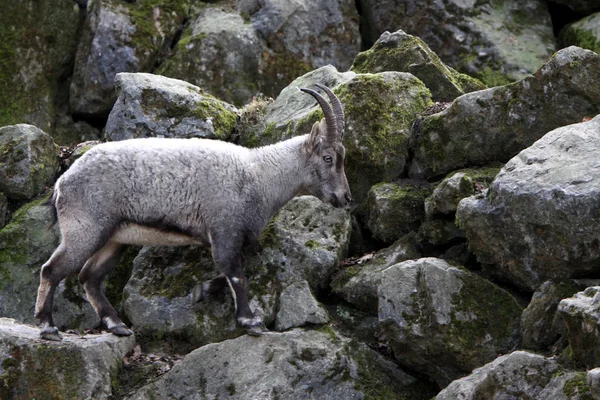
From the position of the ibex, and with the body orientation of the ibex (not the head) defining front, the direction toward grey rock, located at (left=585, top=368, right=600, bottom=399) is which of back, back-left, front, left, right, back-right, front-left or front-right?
front-right

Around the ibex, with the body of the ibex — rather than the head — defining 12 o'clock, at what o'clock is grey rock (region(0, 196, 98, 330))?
The grey rock is roughly at 7 o'clock from the ibex.

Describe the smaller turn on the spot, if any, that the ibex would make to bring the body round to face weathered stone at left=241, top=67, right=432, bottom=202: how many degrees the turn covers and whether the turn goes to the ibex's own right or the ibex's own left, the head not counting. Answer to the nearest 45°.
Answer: approximately 45° to the ibex's own left

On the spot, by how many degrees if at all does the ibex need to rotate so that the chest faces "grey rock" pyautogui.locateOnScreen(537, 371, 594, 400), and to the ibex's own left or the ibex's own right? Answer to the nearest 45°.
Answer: approximately 45° to the ibex's own right

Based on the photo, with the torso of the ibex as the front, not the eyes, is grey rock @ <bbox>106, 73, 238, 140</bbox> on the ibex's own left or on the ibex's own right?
on the ibex's own left

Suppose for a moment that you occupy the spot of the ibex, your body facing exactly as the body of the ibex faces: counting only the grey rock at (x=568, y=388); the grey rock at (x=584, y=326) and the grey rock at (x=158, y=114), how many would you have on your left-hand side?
1

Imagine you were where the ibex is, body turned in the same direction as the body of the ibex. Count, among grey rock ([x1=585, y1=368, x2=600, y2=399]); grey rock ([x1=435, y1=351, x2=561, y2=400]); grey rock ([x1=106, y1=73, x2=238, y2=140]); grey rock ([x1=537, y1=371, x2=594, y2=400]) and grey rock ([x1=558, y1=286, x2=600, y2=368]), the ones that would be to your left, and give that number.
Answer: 1

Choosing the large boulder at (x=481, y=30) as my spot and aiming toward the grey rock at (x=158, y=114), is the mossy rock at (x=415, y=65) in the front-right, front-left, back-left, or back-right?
front-left

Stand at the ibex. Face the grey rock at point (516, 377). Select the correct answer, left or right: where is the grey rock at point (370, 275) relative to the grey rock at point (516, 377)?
left

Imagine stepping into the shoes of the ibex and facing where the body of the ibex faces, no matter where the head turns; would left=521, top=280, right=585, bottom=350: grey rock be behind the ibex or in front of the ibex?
in front

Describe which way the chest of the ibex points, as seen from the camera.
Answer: to the viewer's right

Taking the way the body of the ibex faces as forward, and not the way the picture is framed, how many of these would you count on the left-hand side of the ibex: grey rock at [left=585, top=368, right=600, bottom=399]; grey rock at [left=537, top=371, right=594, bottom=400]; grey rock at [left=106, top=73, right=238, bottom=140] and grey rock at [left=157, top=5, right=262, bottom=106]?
2

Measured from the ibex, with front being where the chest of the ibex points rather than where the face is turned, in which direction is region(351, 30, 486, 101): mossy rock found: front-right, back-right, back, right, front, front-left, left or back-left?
front-left

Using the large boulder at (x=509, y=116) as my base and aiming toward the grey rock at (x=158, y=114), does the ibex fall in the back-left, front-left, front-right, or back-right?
front-left

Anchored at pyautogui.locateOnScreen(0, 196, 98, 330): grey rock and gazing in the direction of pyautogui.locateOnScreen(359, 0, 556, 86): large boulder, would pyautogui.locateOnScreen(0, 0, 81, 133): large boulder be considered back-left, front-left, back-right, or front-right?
front-left

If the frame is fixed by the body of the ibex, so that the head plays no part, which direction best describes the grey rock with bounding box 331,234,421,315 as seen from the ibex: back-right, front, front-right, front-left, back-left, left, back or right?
front

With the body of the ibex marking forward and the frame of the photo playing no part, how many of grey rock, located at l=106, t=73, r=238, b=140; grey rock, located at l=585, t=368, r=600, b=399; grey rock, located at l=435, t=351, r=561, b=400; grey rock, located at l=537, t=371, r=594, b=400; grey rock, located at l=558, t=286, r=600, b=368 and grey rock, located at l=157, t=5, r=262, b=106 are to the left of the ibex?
2

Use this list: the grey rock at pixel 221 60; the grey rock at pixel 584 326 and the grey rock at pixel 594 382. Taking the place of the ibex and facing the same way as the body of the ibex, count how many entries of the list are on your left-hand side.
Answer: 1

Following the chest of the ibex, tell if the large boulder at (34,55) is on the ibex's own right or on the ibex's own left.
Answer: on the ibex's own left

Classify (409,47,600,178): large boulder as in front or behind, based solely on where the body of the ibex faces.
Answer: in front
